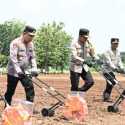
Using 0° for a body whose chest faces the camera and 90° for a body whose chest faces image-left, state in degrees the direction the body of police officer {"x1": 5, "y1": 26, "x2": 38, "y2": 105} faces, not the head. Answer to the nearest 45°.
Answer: approximately 315°

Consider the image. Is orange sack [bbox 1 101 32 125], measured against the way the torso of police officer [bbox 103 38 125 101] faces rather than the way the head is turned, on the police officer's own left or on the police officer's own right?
on the police officer's own right

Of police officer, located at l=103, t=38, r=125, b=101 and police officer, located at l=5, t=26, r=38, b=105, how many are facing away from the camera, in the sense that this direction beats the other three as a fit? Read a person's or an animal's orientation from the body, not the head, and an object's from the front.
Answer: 0

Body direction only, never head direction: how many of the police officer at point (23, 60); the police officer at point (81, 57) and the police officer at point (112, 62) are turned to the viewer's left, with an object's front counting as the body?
0

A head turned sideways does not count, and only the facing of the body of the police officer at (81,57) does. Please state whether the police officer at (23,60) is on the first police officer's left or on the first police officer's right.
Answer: on the first police officer's right

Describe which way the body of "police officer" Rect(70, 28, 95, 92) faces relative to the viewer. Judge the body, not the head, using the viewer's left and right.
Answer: facing the viewer and to the right of the viewer

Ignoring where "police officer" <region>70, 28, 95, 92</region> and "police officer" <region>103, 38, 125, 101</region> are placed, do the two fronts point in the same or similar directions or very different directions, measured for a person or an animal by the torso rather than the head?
same or similar directions

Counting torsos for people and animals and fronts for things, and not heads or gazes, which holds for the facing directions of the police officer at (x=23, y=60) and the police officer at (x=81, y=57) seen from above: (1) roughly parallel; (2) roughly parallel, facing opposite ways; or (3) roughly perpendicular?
roughly parallel

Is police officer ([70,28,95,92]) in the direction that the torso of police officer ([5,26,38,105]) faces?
no

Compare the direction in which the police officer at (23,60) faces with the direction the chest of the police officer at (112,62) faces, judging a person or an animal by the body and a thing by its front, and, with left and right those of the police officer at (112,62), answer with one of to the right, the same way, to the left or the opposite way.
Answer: the same way

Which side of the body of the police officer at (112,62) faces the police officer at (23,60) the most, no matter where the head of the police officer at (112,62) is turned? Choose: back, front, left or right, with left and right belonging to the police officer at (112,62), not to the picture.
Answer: right
